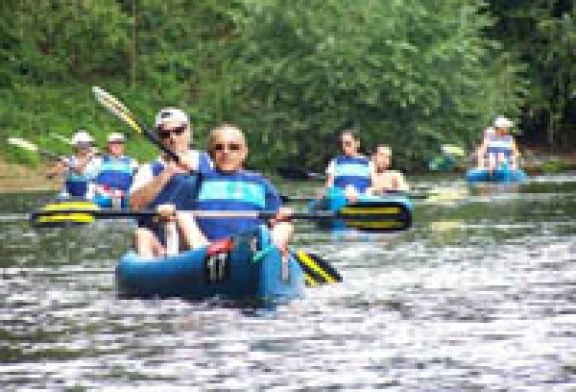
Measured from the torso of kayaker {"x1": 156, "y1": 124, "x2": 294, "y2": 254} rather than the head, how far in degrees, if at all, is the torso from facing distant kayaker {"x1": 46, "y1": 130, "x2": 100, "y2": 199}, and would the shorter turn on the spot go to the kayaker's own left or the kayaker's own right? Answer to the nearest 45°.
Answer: approximately 180°

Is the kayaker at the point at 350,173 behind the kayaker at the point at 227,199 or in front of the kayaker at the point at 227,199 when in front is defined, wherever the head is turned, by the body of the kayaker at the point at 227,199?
behind

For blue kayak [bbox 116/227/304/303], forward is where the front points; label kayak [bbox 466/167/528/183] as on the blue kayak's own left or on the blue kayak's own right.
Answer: on the blue kayak's own left

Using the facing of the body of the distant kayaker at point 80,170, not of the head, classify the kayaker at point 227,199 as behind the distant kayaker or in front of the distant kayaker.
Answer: in front

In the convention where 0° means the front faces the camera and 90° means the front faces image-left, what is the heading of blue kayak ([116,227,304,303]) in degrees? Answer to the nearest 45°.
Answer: approximately 315°

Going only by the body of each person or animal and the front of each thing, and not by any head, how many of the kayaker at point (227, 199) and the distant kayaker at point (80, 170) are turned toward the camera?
2

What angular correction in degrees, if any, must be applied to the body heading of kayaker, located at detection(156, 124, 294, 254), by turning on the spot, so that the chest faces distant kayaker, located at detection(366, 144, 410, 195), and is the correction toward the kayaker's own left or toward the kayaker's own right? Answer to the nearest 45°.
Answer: approximately 180°
